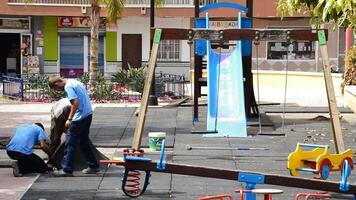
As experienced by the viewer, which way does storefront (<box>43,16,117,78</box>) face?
facing the viewer

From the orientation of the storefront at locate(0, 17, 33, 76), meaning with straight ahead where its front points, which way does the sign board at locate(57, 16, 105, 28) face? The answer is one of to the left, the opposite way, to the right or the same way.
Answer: the same way

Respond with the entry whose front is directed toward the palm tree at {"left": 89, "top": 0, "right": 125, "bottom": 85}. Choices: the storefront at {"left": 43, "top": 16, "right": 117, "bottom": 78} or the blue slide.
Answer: the storefront

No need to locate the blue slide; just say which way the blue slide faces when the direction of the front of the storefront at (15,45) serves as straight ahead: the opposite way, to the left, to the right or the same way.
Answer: the same way

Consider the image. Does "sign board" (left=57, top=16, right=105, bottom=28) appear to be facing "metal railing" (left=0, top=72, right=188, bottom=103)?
yes

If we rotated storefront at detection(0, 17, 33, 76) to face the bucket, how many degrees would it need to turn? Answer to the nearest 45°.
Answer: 0° — it already faces it

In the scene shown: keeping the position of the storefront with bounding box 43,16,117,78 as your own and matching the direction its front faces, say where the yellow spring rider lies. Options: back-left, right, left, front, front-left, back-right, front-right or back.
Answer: front

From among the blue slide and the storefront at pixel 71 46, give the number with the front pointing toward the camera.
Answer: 2

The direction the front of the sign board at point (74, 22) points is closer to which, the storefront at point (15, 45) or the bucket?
the bucket

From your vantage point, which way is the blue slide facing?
toward the camera

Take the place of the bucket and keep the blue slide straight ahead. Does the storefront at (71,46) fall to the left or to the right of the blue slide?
left

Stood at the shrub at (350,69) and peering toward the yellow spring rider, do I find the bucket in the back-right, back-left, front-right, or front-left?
front-right

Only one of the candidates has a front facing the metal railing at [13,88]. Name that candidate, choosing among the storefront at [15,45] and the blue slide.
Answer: the storefront

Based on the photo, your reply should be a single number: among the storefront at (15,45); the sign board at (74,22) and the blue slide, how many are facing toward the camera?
3

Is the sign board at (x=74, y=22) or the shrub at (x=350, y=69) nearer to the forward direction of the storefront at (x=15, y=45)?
the shrub

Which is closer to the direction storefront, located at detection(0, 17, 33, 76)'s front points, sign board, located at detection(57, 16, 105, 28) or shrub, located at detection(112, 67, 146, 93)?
the shrub

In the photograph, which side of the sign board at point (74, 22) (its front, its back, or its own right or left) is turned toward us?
front
